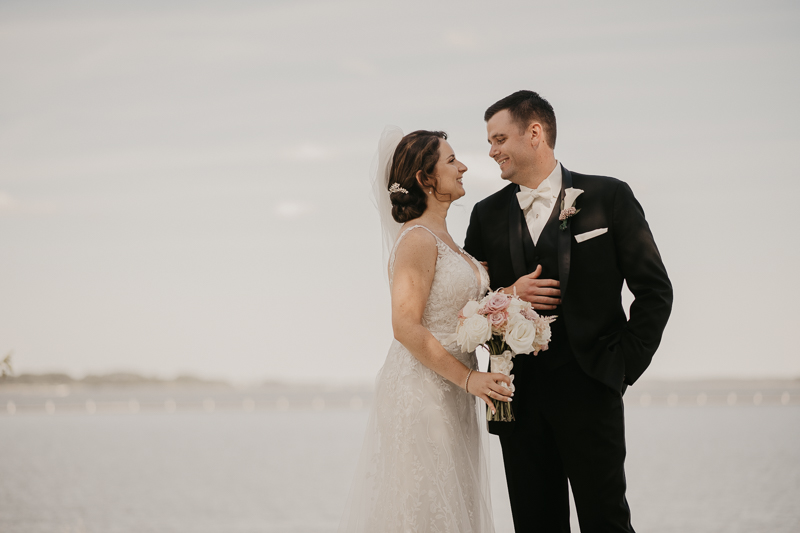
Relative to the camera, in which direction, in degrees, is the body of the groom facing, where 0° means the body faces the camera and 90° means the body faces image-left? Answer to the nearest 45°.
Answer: approximately 45°

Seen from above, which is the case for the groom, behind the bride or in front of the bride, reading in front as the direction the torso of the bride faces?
in front

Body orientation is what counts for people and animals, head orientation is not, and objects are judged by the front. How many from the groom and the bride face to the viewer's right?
1

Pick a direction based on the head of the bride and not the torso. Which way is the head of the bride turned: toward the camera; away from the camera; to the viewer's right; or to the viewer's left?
to the viewer's right

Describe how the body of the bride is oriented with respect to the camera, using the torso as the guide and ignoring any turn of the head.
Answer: to the viewer's right

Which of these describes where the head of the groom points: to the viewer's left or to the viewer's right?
to the viewer's left
